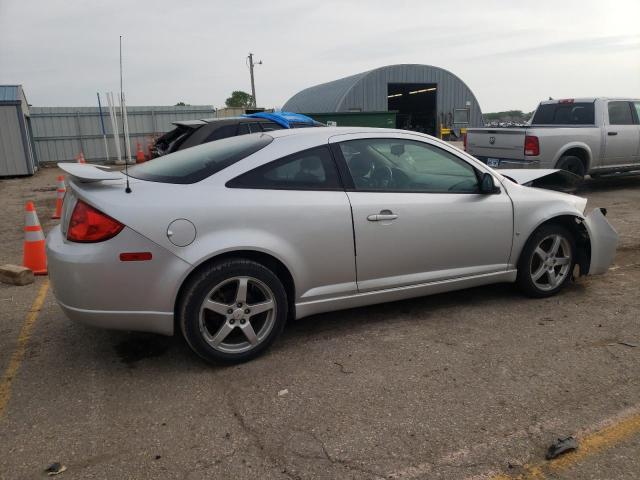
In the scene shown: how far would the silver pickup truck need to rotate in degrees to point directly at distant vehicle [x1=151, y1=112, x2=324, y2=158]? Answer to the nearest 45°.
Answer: approximately 180°

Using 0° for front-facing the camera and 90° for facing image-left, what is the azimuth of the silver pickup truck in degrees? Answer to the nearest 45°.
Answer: approximately 225°

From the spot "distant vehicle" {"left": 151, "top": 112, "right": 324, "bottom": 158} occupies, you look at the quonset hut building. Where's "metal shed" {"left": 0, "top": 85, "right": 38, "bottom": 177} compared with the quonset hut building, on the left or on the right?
left

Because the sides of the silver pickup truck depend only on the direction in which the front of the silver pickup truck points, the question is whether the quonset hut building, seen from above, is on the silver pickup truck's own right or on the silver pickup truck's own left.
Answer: on the silver pickup truck's own left

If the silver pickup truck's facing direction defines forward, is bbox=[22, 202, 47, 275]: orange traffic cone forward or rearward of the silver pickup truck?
rearward

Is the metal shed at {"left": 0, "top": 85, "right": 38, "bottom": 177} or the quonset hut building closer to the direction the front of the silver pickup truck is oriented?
the quonset hut building

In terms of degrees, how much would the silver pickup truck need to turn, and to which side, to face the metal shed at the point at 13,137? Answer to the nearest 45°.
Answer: approximately 135° to its left

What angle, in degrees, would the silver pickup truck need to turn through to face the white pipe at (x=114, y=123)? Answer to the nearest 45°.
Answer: approximately 135° to its left

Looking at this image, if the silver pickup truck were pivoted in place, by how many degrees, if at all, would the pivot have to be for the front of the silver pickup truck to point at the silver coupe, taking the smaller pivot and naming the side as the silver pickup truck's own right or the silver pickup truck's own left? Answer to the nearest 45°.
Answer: approximately 135° to the silver pickup truck's own right
